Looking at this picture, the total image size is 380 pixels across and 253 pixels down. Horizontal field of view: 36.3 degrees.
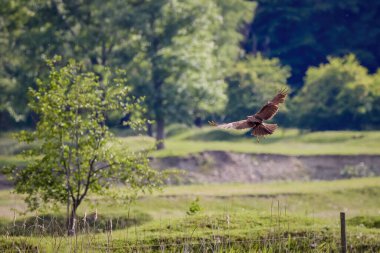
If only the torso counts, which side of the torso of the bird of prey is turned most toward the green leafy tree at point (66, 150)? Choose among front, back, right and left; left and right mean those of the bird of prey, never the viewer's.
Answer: front

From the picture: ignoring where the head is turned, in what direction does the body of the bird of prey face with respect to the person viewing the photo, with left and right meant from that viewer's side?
facing away from the viewer and to the left of the viewer
